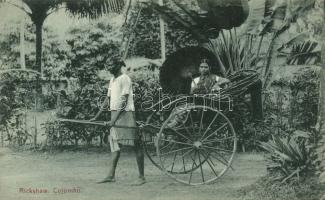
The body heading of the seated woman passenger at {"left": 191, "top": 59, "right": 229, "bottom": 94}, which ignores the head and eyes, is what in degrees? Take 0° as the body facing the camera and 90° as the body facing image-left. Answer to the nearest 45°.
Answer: approximately 45°

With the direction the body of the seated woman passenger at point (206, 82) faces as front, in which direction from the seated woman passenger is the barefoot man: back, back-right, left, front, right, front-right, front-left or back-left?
front-right

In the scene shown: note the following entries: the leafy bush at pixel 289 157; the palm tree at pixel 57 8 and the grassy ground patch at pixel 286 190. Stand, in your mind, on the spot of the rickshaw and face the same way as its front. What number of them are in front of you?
1

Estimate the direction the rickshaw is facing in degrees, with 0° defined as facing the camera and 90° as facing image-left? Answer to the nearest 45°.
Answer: approximately 90°

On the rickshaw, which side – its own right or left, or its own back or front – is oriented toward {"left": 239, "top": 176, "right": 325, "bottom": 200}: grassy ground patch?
back

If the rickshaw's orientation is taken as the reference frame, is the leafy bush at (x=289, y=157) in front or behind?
behind
